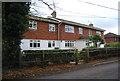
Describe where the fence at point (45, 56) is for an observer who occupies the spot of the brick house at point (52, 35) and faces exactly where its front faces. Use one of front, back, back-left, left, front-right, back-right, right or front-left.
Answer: front-right

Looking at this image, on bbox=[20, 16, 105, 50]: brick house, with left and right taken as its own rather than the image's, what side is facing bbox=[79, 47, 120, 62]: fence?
front

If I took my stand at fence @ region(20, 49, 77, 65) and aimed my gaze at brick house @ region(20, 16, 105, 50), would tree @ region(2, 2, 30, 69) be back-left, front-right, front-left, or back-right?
back-left

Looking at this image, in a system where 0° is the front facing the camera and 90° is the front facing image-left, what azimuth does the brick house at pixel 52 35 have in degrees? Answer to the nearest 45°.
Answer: approximately 315°

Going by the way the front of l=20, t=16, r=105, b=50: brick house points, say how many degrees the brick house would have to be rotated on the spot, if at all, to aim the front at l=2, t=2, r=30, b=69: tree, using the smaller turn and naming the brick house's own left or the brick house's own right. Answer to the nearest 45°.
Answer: approximately 45° to the brick house's own right
